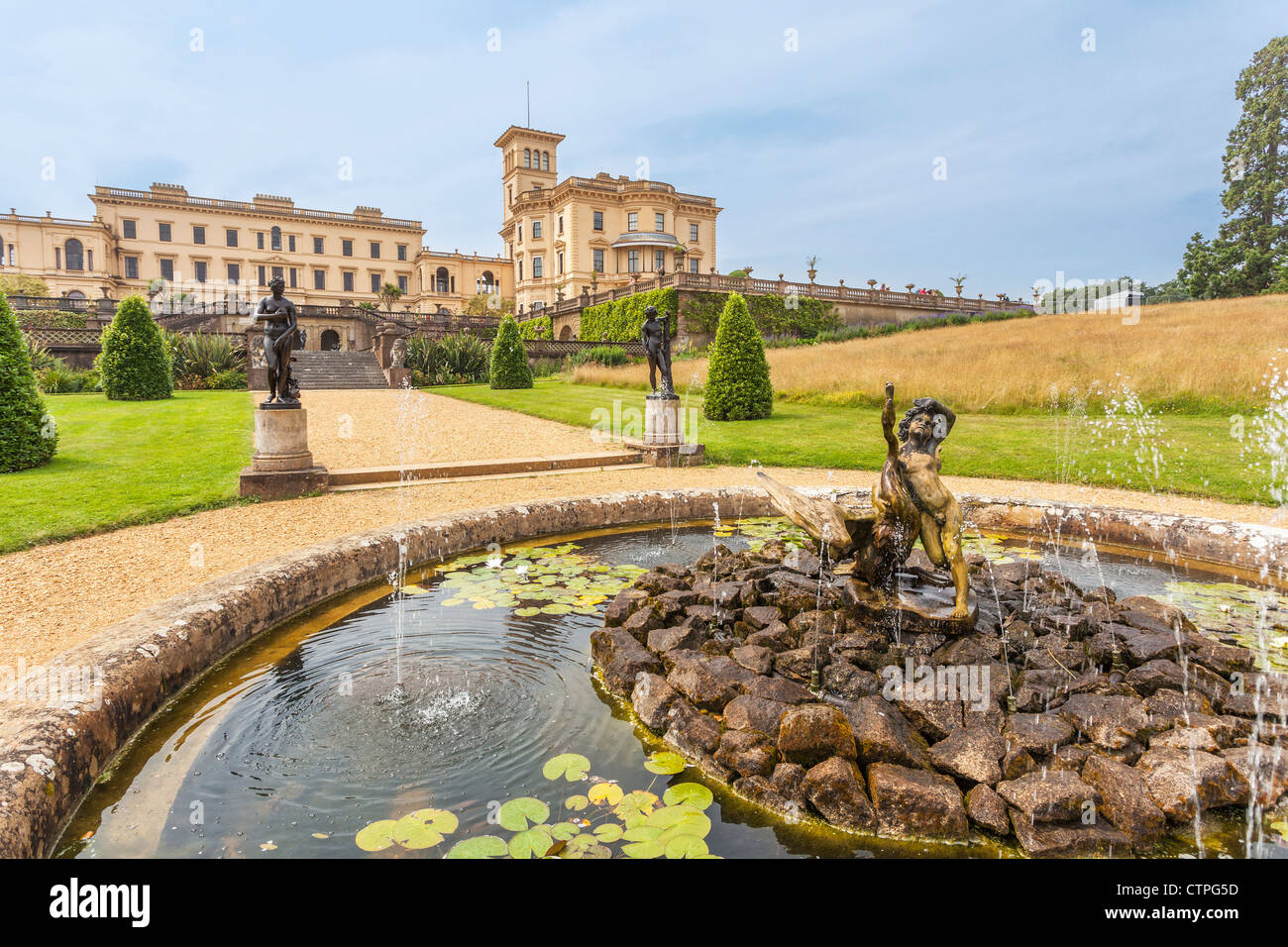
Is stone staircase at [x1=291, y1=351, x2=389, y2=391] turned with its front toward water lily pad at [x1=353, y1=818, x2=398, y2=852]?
yes

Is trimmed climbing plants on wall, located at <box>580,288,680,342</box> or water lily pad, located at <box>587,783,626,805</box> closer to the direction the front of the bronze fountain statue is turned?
the water lily pad

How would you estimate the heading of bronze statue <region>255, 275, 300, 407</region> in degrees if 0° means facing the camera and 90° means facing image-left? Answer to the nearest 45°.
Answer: approximately 0°

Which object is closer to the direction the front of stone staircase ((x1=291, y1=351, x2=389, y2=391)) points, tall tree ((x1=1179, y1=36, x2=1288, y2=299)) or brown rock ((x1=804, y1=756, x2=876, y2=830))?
the brown rock

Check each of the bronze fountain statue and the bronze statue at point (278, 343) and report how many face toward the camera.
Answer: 2

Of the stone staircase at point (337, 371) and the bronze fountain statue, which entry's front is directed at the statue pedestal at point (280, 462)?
the stone staircase

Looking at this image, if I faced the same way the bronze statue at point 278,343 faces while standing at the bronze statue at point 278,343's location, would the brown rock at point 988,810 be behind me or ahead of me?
ahead

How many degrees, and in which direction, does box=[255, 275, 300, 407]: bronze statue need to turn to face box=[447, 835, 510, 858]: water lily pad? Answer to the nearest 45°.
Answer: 0° — it already faces it

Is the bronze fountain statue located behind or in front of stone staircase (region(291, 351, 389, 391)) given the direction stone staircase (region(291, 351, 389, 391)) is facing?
in front

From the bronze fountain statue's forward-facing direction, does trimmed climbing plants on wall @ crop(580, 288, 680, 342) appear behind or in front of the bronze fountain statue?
behind
